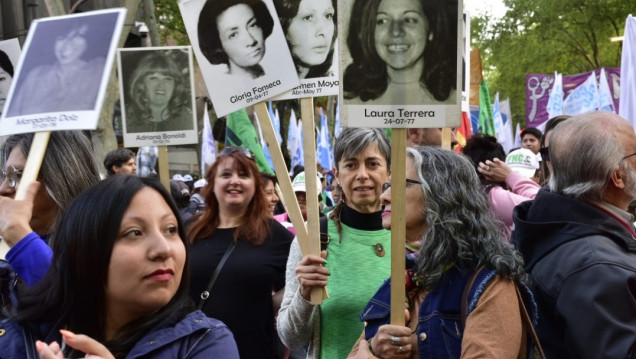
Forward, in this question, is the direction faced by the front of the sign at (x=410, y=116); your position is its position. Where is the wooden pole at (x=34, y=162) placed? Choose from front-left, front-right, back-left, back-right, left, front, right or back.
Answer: right

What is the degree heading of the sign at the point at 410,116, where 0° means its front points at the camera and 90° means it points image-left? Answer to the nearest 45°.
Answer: approximately 0°

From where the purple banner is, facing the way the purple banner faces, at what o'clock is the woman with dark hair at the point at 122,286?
The woman with dark hair is roughly at 12 o'clock from the purple banner.

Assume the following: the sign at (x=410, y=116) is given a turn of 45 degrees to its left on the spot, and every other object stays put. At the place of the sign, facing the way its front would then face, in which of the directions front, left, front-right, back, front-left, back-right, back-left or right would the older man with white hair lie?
front-left

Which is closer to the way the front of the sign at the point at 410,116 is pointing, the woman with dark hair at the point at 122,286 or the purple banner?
the woman with dark hair

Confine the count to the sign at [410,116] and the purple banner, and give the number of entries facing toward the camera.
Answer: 2

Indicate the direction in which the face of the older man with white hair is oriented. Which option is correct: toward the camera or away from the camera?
away from the camera

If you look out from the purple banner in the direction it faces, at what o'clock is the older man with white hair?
The older man with white hair is roughly at 12 o'clock from the purple banner.

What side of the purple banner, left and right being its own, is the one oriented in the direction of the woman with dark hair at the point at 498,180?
front

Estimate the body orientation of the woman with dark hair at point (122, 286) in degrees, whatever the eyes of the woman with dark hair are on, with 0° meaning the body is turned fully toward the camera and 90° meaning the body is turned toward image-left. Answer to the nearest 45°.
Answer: approximately 315°
